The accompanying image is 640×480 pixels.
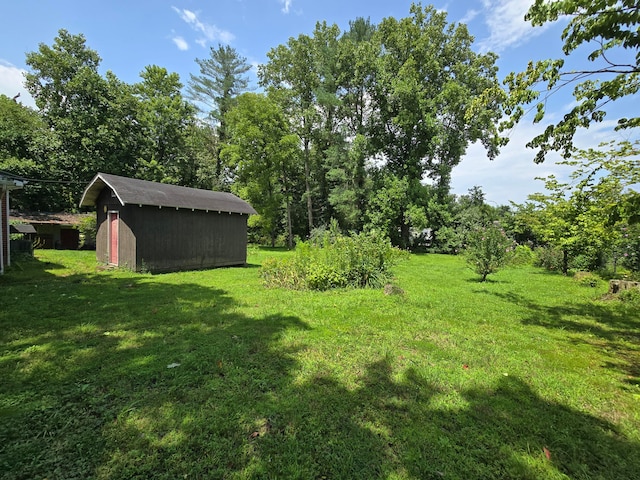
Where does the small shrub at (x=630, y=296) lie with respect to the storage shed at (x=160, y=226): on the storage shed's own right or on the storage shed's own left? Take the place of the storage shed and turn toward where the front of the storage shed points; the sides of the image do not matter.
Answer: on the storage shed's own left

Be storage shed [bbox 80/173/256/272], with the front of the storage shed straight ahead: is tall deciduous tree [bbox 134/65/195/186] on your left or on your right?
on your right

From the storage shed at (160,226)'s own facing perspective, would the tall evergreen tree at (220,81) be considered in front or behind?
behind

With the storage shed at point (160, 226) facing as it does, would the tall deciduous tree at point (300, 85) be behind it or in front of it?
behind

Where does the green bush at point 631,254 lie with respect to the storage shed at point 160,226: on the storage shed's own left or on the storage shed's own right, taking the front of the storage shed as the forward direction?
on the storage shed's own left

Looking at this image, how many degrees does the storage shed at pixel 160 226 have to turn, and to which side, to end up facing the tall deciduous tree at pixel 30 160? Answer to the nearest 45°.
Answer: approximately 90° to its right

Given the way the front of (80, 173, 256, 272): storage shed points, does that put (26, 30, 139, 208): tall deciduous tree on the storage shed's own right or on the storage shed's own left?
on the storage shed's own right

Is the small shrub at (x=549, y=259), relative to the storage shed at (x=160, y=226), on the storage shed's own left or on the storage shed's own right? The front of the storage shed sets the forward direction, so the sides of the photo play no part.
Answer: on the storage shed's own left

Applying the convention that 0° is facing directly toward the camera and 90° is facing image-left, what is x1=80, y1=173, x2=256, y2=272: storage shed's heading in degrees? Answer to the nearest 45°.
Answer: approximately 45°
